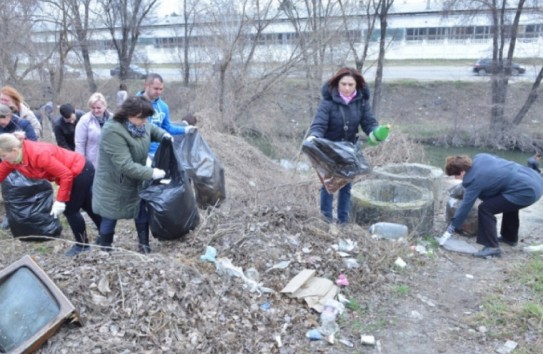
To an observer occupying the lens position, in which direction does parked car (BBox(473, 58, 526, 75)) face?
facing to the right of the viewer

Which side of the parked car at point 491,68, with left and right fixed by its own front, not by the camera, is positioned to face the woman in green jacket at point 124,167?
right

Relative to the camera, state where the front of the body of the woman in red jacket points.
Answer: to the viewer's left

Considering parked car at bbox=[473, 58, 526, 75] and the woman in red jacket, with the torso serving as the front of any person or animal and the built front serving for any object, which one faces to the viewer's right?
the parked car

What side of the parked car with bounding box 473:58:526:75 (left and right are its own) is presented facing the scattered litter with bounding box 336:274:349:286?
right

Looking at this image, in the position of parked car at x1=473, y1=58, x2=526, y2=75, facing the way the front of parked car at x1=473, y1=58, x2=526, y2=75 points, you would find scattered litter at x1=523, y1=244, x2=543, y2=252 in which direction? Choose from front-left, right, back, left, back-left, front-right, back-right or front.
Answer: right

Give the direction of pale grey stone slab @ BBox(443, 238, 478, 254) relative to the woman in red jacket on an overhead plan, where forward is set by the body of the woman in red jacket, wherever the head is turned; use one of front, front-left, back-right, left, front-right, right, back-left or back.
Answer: back

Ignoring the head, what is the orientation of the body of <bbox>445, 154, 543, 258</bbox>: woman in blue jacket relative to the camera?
to the viewer's left
